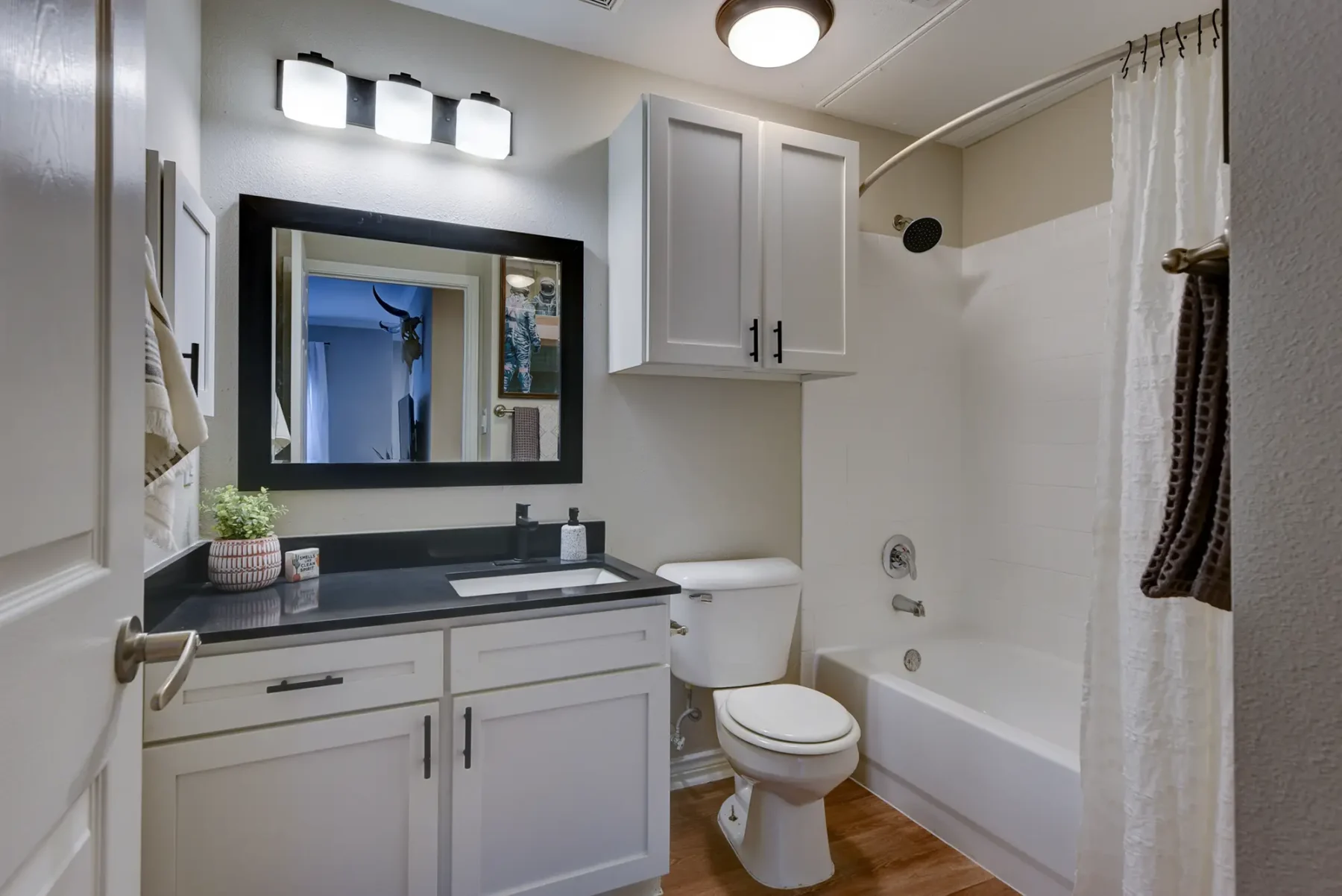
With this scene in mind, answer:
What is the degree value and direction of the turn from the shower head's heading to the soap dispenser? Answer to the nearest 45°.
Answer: approximately 90° to its right

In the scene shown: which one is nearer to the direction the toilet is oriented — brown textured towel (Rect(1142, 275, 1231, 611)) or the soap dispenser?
the brown textured towel

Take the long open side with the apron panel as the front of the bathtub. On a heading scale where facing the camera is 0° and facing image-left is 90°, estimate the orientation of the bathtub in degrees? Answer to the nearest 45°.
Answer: approximately 45°

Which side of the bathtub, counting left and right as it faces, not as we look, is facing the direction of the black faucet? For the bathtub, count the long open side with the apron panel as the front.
front

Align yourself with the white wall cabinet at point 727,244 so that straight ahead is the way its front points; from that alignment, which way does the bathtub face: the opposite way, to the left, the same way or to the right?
to the right

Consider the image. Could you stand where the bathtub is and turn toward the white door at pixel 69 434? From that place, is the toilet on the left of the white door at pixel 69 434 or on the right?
right

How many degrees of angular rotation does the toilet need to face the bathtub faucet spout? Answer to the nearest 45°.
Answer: approximately 90° to its left

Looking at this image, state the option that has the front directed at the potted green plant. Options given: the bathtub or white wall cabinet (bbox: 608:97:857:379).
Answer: the bathtub

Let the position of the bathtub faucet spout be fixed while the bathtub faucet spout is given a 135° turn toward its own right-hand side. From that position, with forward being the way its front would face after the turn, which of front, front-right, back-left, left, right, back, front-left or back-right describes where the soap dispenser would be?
front-left

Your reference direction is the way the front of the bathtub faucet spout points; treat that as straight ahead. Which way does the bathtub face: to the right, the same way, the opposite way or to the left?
to the right

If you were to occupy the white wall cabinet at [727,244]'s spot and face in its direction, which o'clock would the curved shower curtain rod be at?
The curved shower curtain rod is roughly at 11 o'clock from the white wall cabinet.

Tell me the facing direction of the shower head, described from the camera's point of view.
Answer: facing the viewer and to the right of the viewer

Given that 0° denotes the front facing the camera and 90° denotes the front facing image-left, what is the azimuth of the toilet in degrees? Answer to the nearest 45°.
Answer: approximately 315°

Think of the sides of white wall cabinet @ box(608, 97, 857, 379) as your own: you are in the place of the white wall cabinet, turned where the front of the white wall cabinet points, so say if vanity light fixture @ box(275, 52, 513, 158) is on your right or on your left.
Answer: on your right
